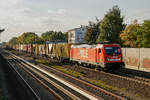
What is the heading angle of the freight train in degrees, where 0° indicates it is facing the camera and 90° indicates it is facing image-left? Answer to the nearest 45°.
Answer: approximately 315°

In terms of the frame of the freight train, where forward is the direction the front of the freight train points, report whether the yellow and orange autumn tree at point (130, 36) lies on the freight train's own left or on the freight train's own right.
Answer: on the freight train's own left

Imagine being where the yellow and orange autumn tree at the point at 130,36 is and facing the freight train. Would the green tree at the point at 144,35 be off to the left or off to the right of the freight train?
left
